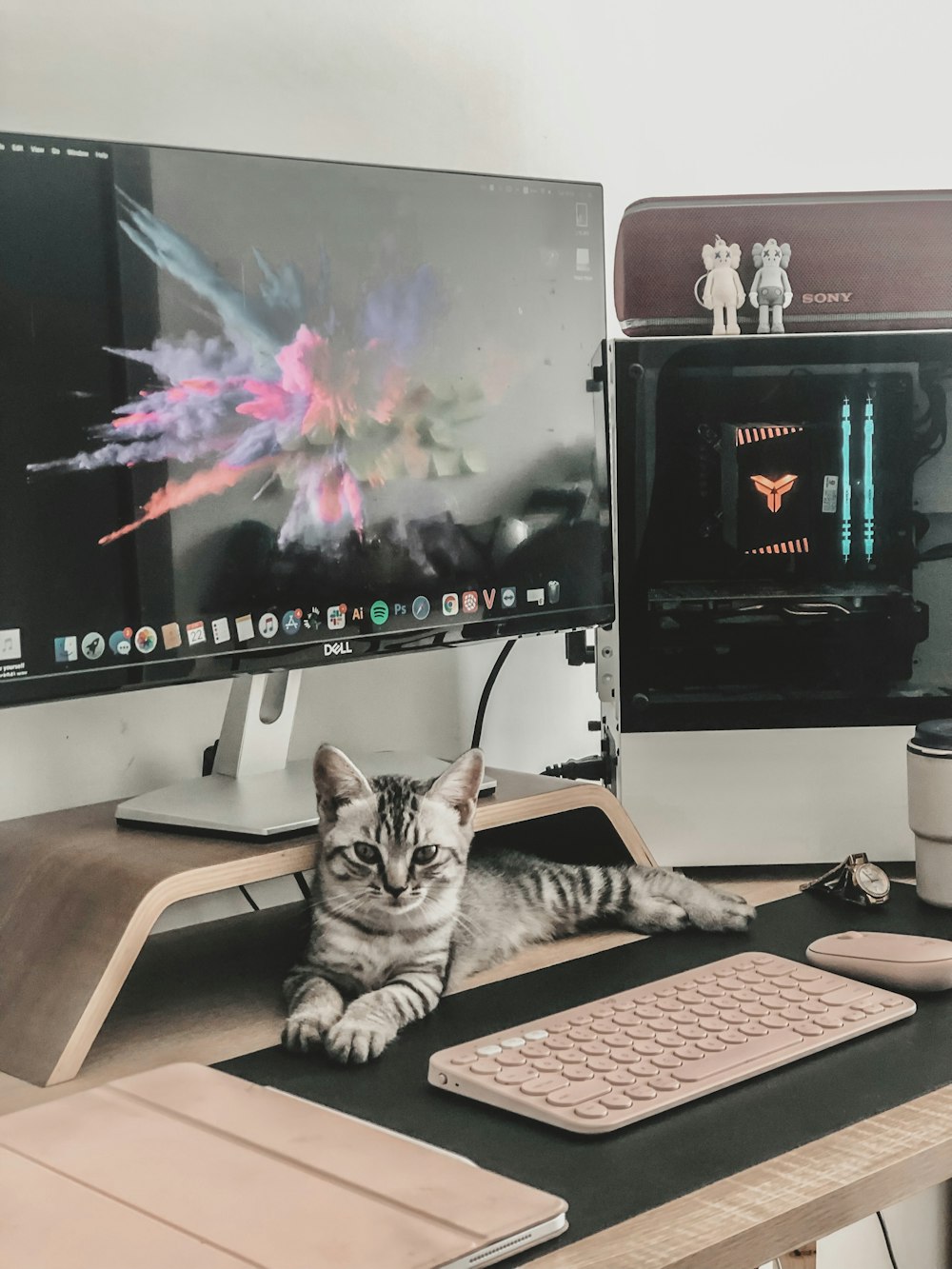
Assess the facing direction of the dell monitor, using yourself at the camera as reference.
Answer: facing the viewer and to the right of the viewer

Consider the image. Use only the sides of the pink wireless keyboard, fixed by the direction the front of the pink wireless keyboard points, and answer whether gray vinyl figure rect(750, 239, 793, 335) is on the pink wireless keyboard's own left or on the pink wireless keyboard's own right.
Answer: on the pink wireless keyboard's own left

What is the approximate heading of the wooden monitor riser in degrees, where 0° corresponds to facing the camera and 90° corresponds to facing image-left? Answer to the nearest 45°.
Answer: approximately 315°

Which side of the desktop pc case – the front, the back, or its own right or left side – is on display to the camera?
right

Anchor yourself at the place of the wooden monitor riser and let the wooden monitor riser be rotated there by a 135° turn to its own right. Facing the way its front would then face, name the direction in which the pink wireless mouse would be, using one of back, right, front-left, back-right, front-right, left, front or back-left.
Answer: back
